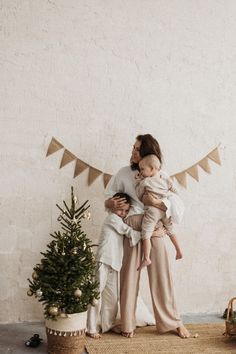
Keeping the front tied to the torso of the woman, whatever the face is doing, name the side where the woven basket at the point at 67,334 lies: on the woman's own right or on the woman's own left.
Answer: on the woman's own right

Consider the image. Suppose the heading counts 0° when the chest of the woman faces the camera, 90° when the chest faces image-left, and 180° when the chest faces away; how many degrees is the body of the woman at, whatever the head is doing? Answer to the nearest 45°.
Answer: approximately 0°

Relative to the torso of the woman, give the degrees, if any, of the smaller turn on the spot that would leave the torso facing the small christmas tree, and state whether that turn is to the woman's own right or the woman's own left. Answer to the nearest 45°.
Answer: approximately 45° to the woman's own right
